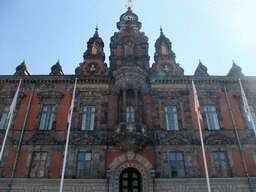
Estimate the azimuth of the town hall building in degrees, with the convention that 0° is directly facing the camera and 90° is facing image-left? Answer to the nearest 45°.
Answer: approximately 0°
